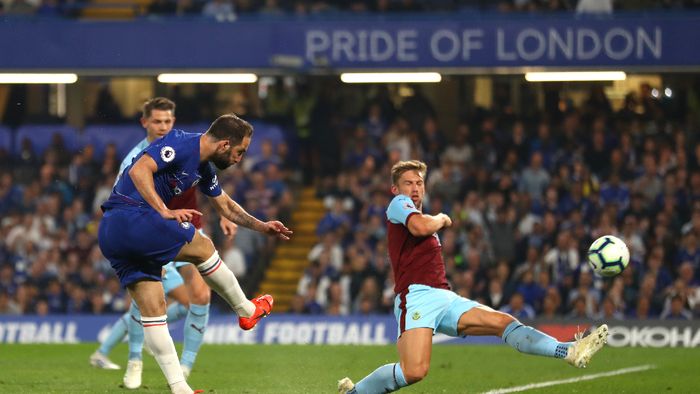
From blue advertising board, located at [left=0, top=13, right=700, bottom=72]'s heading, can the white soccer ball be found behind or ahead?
ahead

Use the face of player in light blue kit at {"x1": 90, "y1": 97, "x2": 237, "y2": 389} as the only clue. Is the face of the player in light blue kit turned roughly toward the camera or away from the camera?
toward the camera

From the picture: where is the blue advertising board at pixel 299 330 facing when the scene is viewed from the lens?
facing the viewer

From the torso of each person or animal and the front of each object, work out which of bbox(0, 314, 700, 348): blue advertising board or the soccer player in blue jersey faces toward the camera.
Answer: the blue advertising board

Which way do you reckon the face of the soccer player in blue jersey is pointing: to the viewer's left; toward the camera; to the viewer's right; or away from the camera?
to the viewer's right

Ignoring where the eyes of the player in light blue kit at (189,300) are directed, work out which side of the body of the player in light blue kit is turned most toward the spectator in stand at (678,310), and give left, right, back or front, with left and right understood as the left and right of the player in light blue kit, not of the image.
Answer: left

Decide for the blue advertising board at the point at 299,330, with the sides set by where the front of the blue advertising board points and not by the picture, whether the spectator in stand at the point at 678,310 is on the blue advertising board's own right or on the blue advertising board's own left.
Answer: on the blue advertising board's own left

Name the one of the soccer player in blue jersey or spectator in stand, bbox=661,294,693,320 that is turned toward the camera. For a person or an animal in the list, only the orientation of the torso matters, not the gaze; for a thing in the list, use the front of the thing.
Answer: the spectator in stand

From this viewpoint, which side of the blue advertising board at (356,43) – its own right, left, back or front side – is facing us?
front

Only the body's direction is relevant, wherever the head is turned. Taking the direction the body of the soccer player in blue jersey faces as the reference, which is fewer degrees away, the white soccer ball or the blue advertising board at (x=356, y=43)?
the white soccer ball

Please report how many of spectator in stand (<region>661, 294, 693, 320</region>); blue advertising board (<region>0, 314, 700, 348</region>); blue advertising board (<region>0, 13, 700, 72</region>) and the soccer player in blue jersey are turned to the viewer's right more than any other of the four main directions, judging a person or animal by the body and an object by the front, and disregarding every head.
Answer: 1

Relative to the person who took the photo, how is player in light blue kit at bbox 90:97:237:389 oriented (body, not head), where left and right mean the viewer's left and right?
facing the viewer and to the right of the viewer

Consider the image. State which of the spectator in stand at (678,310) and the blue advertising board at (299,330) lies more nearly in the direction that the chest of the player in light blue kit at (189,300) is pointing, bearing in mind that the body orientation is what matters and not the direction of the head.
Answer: the spectator in stand

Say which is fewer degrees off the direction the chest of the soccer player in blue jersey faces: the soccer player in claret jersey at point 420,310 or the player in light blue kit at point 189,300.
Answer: the soccer player in claret jersey

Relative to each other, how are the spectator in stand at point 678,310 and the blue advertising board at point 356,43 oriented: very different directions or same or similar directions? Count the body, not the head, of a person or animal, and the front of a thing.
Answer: same or similar directions
